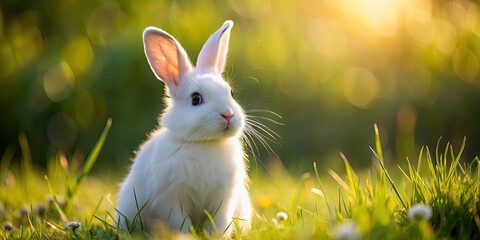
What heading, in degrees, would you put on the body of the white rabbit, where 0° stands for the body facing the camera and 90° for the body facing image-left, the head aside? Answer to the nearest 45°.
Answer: approximately 315°
